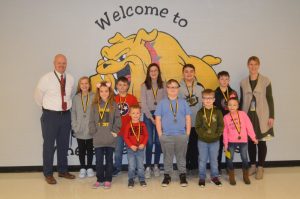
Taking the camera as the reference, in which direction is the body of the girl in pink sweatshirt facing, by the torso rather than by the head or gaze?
toward the camera
